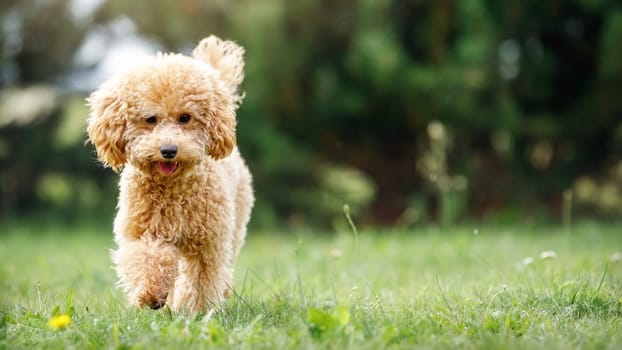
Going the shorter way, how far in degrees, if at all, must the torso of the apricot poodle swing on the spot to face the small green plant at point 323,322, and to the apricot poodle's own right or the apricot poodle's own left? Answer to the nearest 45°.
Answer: approximately 45° to the apricot poodle's own left

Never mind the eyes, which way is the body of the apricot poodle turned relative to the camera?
toward the camera
